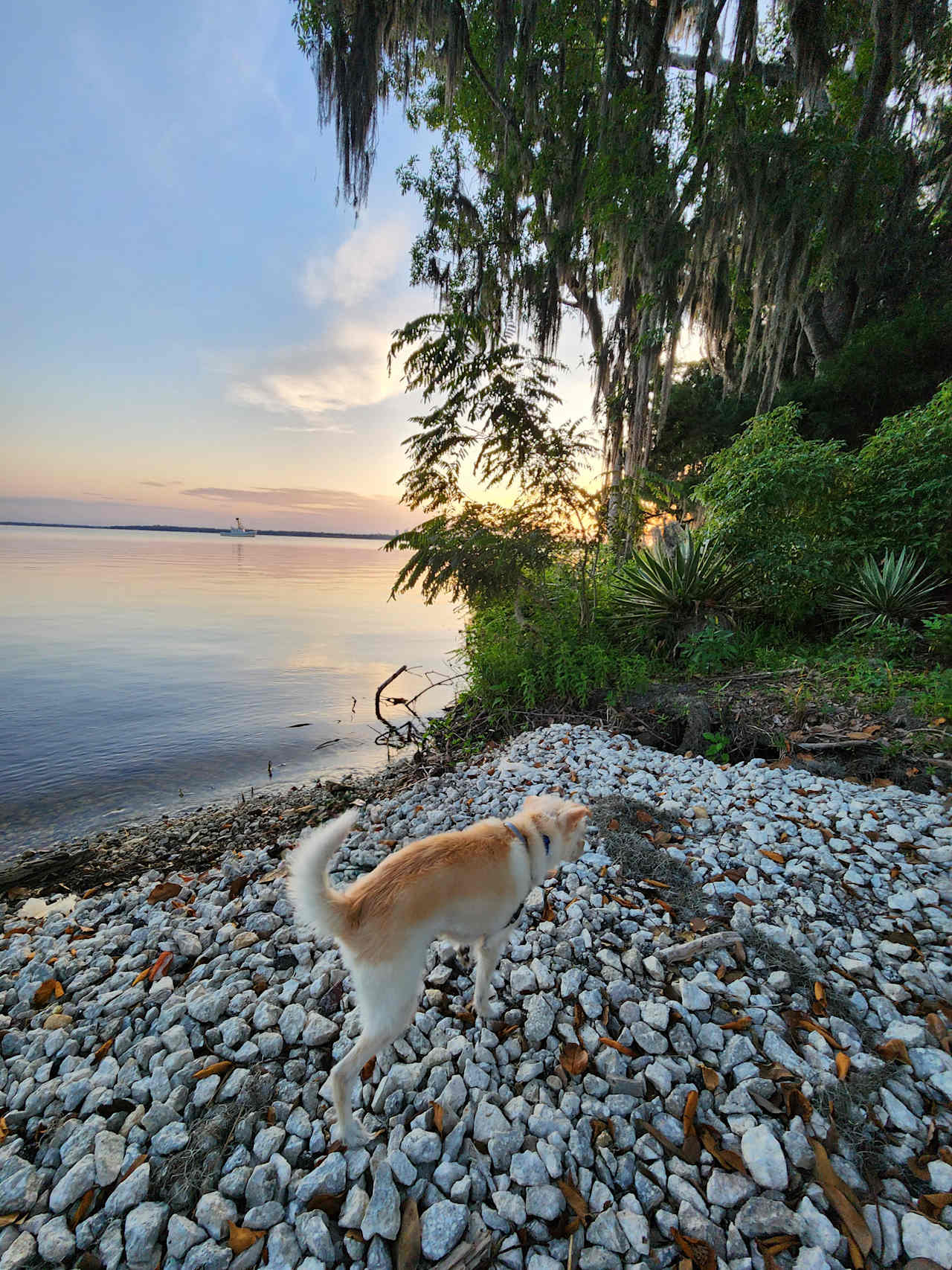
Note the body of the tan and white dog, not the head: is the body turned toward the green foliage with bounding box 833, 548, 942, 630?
yes

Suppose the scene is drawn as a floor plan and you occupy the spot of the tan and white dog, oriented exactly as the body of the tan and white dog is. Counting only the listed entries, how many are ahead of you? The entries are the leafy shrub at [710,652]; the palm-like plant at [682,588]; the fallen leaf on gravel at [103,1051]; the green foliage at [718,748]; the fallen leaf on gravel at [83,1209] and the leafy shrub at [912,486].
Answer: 4

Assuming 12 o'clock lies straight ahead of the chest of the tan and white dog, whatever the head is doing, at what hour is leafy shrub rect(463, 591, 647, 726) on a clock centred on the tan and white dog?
The leafy shrub is roughly at 11 o'clock from the tan and white dog.

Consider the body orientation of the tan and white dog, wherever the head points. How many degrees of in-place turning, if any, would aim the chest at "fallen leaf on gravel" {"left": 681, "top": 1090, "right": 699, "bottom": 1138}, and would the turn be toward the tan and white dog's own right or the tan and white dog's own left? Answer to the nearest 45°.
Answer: approximately 45° to the tan and white dog's own right

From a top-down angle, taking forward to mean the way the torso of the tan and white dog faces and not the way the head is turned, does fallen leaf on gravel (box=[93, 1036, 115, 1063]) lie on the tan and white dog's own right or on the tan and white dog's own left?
on the tan and white dog's own left

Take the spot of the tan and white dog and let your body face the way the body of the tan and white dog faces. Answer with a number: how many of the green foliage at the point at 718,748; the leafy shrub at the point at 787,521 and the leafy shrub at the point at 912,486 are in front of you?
3

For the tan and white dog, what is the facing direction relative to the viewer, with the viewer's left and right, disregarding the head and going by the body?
facing away from the viewer and to the right of the viewer

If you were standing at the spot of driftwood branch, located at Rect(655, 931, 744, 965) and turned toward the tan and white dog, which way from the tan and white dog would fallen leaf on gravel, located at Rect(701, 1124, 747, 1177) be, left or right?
left

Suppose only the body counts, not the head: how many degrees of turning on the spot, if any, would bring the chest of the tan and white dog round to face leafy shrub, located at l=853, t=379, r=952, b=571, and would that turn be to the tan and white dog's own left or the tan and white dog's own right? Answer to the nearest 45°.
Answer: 0° — it already faces it

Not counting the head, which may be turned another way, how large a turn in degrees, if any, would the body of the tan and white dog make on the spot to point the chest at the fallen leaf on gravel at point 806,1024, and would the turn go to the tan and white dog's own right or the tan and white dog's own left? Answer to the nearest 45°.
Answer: approximately 45° to the tan and white dog's own right

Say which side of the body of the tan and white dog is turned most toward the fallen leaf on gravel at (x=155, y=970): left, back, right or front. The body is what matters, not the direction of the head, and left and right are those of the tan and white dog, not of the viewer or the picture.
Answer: left
